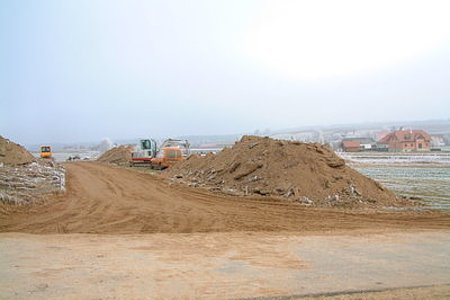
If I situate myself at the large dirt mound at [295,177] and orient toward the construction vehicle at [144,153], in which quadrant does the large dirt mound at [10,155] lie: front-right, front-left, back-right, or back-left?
front-left

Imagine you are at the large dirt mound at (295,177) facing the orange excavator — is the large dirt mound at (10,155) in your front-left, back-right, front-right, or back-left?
front-left
